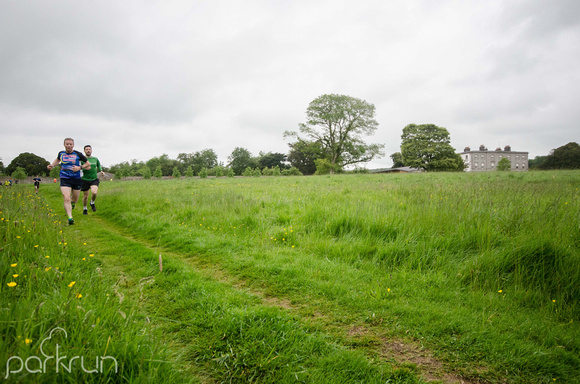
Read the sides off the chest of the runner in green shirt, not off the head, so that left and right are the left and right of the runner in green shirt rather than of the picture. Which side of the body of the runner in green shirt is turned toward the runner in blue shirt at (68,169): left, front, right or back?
front

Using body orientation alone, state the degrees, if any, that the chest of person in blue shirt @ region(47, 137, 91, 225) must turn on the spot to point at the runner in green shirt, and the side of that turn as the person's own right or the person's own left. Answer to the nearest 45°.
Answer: approximately 180°

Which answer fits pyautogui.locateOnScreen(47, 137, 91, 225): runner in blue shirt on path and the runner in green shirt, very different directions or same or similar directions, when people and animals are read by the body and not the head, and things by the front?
same or similar directions

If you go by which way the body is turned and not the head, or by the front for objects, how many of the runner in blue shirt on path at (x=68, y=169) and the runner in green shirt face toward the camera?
2

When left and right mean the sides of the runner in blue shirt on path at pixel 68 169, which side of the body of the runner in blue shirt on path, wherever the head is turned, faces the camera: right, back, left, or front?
front
